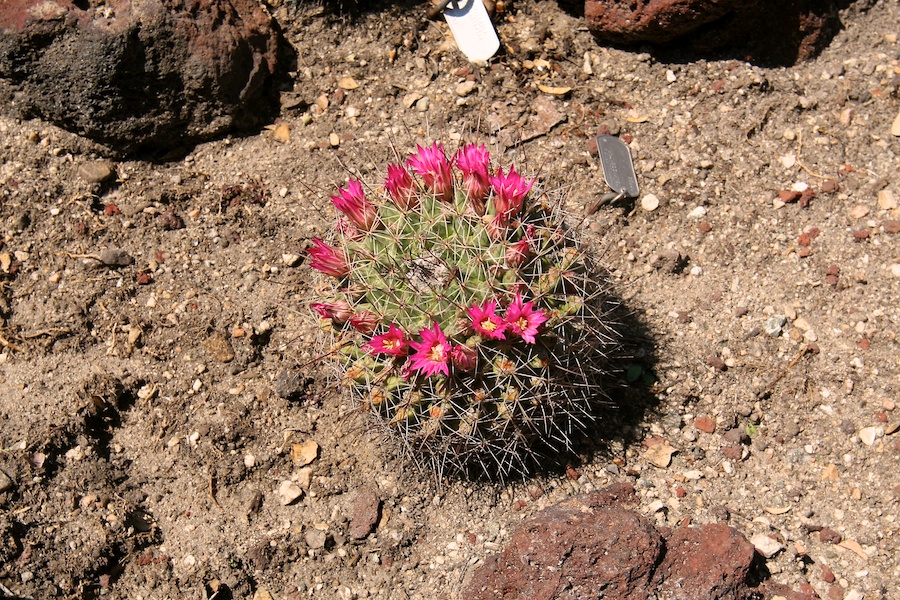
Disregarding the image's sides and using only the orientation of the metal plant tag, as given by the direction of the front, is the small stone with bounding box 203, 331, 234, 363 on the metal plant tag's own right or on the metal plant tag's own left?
on the metal plant tag's own right

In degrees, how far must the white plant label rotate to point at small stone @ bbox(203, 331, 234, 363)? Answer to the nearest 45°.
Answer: approximately 45° to its right

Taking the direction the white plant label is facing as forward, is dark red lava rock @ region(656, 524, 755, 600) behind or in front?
in front

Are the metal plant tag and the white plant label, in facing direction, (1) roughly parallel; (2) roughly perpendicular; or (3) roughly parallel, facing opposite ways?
roughly parallel

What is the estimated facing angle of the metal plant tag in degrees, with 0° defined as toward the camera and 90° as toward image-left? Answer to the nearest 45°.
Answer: approximately 0°

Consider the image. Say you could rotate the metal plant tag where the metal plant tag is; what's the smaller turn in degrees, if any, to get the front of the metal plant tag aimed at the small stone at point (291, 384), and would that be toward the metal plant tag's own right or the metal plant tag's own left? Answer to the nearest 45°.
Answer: approximately 45° to the metal plant tag's own right

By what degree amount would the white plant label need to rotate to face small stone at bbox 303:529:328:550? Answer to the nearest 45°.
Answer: approximately 45° to its right

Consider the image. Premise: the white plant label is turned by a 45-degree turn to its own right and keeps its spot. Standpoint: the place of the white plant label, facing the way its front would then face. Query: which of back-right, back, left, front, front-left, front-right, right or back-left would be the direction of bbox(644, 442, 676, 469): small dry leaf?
front-left

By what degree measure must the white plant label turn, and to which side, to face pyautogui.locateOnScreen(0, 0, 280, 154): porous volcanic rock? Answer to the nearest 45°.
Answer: approximately 90° to its right

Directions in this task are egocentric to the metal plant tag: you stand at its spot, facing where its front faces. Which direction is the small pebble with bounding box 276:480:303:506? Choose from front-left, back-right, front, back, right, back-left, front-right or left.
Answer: front-right

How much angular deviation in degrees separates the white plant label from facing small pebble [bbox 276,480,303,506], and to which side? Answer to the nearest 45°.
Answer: approximately 45° to its right

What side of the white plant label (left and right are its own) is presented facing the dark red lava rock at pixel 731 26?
left

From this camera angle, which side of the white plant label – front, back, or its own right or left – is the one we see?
front

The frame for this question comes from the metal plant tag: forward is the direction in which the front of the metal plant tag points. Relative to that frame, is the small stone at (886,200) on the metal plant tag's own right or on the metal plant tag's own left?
on the metal plant tag's own left

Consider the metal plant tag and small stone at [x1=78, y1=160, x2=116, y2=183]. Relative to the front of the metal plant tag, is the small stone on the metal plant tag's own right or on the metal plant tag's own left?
on the metal plant tag's own right

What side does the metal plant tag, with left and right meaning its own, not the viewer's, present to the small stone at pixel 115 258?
right

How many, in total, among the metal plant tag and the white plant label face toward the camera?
2
